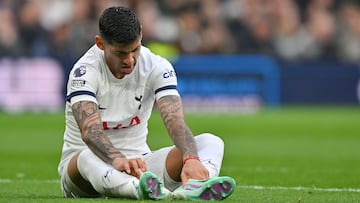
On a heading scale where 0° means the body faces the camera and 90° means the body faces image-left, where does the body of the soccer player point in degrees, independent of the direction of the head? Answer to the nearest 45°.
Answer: approximately 315°
